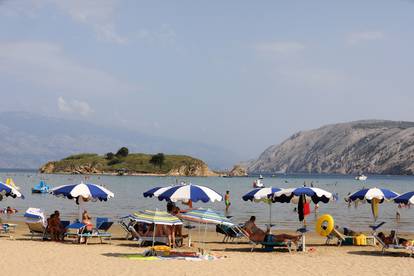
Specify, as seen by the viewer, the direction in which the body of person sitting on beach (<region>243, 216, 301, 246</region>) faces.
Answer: to the viewer's right

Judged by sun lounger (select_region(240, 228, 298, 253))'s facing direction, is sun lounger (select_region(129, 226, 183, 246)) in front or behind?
behind

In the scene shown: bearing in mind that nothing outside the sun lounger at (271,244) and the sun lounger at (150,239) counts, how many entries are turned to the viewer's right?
2

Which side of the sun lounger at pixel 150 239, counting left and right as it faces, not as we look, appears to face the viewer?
right

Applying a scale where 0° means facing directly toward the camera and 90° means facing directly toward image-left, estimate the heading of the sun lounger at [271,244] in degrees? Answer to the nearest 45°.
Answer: approximately 270°

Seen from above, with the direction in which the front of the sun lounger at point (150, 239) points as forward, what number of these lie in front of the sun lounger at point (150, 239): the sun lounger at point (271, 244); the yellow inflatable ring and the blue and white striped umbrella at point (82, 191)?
2

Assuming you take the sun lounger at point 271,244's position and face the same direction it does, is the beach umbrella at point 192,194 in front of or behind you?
behind

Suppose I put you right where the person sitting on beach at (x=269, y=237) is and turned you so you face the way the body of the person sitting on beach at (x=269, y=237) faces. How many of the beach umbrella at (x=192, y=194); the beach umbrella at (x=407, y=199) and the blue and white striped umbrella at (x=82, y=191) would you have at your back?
2
